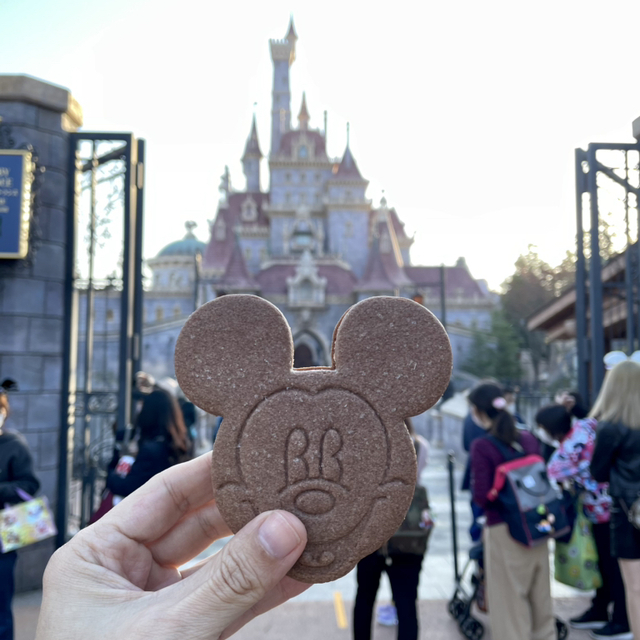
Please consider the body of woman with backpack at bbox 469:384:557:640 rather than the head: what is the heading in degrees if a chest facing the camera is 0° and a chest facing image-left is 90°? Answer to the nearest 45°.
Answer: approximately 135°

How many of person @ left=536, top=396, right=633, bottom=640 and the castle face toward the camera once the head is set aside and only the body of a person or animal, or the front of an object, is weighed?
1

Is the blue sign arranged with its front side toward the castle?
no

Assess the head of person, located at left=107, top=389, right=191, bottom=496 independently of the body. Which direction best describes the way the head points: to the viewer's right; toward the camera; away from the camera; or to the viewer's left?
away from the camera

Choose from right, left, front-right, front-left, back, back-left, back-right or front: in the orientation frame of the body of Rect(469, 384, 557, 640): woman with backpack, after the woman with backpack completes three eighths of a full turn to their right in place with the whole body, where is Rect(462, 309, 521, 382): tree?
left

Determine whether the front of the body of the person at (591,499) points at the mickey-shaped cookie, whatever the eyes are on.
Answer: no

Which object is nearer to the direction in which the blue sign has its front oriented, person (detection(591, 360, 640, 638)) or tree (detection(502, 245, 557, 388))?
the person

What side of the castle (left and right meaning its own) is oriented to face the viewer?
front

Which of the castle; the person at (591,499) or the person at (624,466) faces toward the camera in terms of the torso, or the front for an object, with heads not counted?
the castle

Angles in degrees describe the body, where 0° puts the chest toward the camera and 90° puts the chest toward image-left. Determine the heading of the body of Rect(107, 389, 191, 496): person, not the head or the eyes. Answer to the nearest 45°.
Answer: approximately 135°

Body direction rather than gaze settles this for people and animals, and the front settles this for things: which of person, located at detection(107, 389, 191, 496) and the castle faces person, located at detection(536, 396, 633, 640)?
the castle

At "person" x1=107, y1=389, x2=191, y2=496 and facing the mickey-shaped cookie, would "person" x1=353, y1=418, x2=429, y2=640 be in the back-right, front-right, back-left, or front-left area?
front-left

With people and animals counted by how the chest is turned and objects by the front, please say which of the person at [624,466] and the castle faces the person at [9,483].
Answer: the castle

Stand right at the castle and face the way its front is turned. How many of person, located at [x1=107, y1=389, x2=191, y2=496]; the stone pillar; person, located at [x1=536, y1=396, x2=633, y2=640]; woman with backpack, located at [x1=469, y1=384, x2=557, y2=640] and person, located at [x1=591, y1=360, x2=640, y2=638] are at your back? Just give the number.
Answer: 0

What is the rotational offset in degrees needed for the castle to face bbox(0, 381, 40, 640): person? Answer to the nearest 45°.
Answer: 0° — it already faces them

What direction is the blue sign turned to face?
toward the camera
